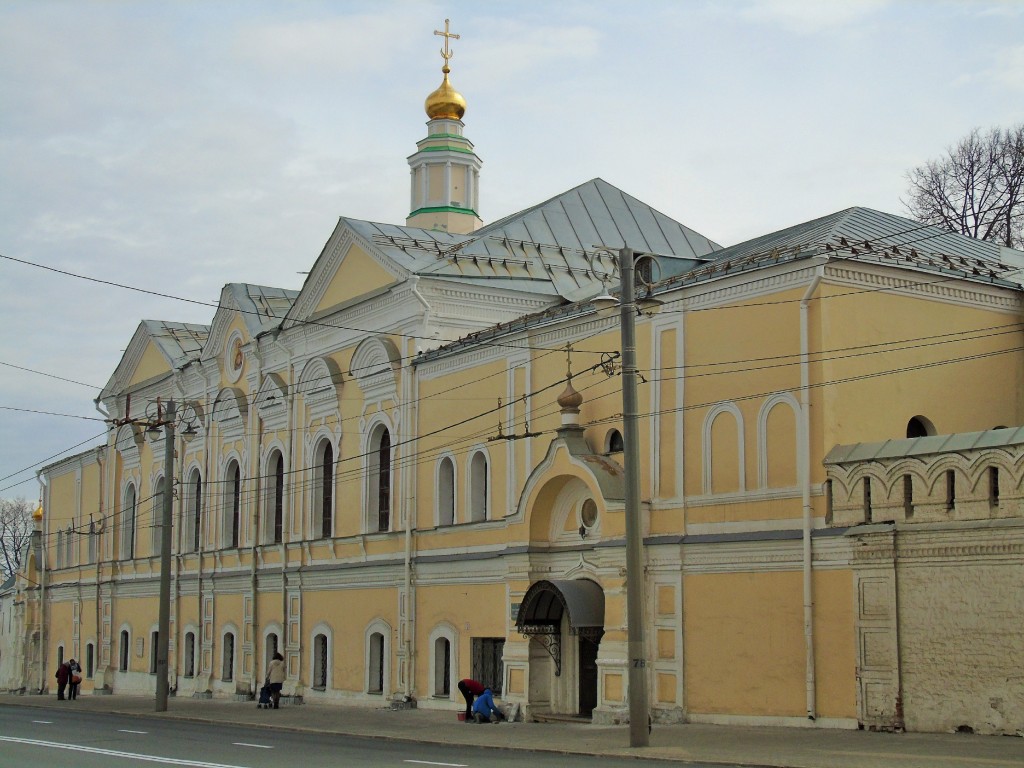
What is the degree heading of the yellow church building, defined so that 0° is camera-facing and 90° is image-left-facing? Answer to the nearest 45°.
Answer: approximately 45°

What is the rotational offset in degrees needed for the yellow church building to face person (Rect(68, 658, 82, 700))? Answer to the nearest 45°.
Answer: approximately 90° to its right

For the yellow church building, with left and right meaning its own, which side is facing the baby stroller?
front

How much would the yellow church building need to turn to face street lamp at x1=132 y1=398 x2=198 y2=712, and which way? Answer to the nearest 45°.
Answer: approximately 90° to its right

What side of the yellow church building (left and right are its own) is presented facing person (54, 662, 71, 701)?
right
